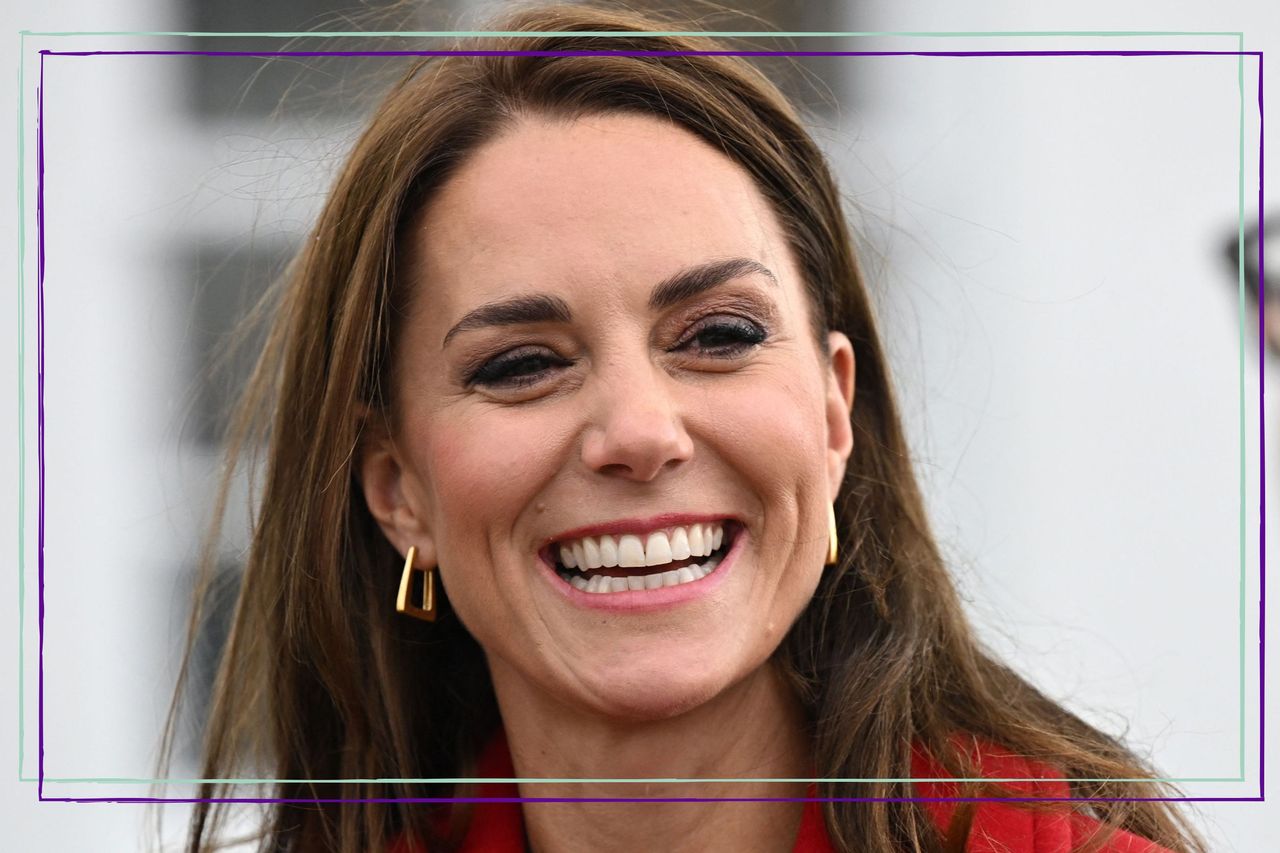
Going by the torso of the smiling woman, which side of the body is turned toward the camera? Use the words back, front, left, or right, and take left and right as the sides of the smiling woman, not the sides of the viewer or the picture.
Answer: front

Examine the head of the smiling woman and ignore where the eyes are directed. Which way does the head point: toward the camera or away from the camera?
toward the camera
